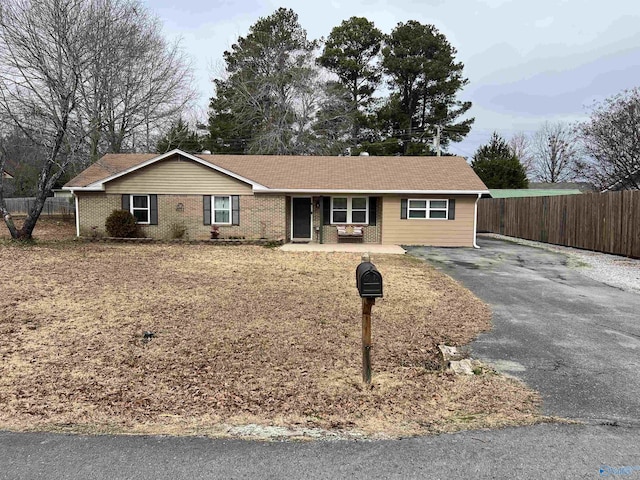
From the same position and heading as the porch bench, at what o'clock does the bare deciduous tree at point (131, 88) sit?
The bare deciduous tree is roughly at 4 o'clock from the porch bench.

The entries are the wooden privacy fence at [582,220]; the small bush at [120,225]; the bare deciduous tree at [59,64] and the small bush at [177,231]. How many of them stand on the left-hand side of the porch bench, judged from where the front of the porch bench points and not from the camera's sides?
1

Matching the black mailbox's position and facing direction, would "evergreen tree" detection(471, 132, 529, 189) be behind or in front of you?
behind

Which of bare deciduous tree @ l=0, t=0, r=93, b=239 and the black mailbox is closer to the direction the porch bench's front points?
the black mailbox

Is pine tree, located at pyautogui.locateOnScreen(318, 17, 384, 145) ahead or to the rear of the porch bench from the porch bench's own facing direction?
to the rear

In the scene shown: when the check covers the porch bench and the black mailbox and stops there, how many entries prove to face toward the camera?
2

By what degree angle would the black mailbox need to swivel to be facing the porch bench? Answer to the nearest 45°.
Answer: approximately 180°

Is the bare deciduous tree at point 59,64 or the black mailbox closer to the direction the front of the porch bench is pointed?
the black mailbox

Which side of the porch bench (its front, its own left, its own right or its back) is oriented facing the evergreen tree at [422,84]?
back

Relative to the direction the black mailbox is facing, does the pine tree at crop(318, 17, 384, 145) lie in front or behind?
behind

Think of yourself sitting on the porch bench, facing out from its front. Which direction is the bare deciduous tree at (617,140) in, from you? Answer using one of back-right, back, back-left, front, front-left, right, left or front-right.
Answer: back-left

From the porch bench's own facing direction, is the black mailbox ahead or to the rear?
ahead

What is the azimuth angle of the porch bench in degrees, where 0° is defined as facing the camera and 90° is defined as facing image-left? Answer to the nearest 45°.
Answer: approximately 0°

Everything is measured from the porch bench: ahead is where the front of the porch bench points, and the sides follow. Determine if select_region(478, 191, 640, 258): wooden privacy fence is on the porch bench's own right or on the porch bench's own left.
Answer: on the porch bench's own left
